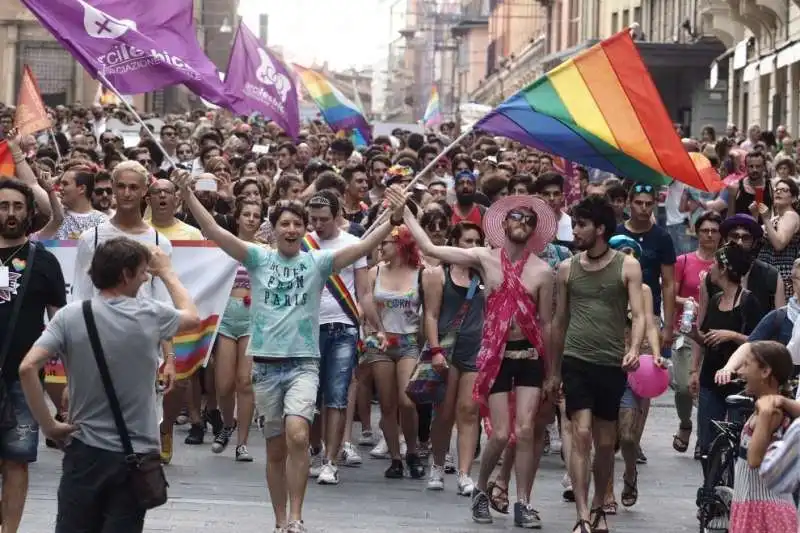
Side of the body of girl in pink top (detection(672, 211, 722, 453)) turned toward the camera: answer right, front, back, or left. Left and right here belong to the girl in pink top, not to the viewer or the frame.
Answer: front

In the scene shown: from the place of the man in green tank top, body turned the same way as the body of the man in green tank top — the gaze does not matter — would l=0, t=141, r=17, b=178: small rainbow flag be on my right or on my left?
on my right

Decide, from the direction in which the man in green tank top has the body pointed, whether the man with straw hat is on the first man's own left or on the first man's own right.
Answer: on the first man's own right

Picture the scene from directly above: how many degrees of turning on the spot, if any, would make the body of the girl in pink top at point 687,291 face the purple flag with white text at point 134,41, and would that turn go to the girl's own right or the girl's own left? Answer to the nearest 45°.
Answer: approximately 90° to the girl's own right

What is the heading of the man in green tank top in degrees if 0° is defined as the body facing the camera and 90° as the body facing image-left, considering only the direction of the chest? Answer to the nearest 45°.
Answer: approximately 0°

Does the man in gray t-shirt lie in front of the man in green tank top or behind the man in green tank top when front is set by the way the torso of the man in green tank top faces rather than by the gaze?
in front

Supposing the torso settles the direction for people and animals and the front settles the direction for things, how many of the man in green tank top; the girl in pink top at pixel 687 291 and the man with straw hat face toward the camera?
3

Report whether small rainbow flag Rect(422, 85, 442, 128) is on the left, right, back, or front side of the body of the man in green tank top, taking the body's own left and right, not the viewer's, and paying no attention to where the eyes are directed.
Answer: back

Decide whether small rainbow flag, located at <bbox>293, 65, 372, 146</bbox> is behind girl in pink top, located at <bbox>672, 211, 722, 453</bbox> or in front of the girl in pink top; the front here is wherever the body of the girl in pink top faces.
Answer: behind

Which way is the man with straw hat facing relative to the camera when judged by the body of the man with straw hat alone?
toward the camera
